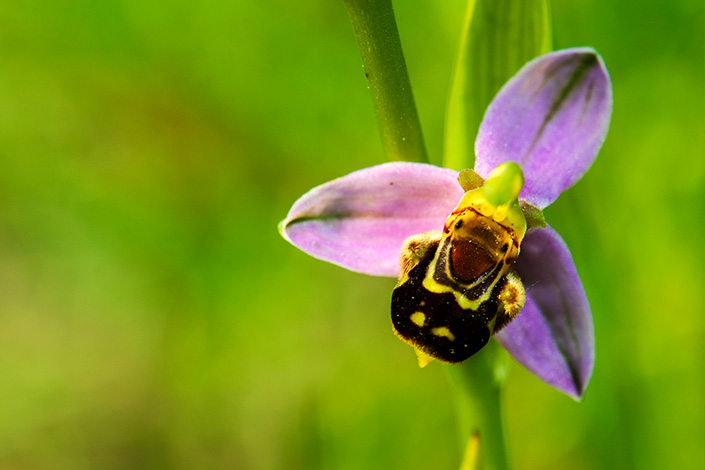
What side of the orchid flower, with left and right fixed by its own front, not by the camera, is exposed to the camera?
front
